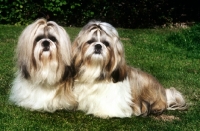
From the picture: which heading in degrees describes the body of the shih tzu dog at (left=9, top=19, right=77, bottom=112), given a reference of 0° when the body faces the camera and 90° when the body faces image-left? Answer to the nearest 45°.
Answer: approximately 0°

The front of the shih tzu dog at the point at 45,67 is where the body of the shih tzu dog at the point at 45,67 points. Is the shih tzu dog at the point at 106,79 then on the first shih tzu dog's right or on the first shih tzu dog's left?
on the first shih tzu dog's left

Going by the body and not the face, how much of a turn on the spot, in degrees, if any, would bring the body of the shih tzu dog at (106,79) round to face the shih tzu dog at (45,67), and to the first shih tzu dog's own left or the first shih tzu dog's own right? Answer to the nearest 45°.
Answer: approximately 45° to the first shih tzu dog's own right

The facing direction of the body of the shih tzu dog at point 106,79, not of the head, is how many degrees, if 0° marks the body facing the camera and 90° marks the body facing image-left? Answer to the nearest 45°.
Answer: approximately 45°
